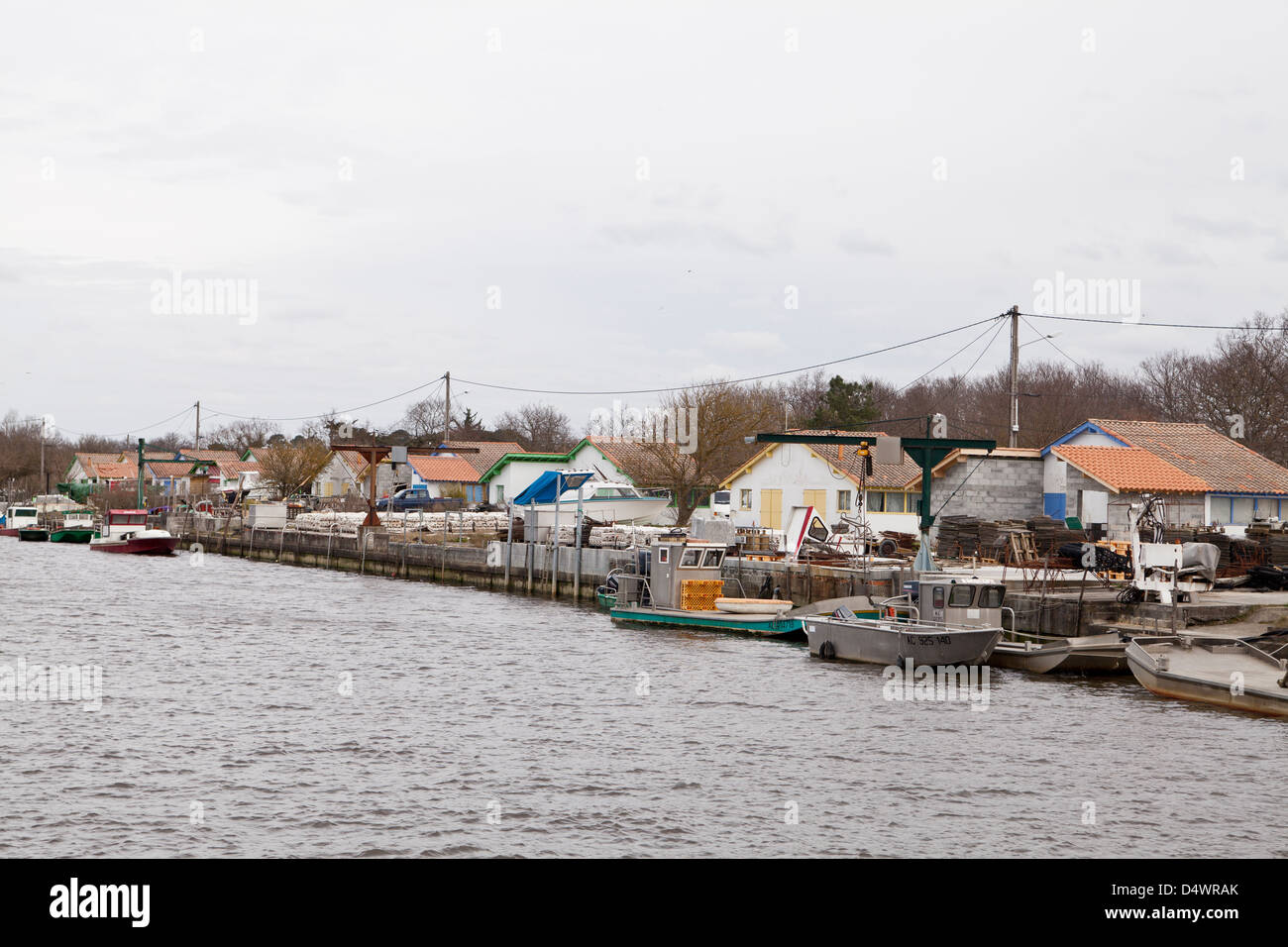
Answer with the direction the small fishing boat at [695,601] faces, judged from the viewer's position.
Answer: facing the viewer and to the right of the viewer

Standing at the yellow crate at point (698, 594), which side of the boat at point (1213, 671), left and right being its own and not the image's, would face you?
front

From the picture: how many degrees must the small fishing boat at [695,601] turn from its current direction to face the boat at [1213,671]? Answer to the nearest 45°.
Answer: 0° — it already faces it

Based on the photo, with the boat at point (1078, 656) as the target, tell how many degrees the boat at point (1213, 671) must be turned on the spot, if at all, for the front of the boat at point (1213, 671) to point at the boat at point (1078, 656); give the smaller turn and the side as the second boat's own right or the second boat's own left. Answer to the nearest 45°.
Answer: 0° — it already faces it

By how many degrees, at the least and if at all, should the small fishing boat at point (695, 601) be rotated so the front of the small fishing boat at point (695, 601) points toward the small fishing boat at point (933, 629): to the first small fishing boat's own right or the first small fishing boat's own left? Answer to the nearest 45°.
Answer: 0° — it already faces it

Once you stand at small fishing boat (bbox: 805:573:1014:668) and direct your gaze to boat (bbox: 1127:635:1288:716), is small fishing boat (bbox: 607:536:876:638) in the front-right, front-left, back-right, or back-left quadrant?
back-left

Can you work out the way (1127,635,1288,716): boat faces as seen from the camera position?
facing away from the viewer and to the left of the viewer

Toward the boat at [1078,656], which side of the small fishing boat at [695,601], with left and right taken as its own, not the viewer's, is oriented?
front

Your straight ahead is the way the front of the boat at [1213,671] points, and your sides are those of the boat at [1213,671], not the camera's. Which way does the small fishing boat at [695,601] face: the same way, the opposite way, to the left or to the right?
the opposite way
